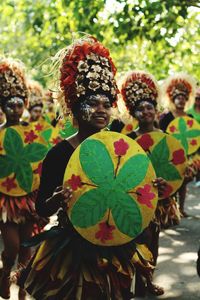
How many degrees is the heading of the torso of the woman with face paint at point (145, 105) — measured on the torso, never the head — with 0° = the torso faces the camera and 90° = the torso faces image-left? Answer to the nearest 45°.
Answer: approximately 315°

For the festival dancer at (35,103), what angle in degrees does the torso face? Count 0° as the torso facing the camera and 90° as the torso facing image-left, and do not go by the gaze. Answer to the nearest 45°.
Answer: approximately 0°

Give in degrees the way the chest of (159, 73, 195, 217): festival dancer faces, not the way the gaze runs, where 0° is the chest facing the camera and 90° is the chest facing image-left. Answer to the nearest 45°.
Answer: approximately 0°

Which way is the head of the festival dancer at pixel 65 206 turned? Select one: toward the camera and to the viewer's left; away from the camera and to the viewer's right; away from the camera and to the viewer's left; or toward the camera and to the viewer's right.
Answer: toward the camera and to the viewer's right

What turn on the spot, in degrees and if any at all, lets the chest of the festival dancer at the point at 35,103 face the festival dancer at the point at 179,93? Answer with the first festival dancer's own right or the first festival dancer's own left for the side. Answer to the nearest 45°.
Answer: approximately 45° to the first festival dancer's own left

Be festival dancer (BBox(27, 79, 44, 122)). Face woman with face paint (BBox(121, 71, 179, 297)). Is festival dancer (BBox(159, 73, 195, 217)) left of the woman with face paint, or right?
left

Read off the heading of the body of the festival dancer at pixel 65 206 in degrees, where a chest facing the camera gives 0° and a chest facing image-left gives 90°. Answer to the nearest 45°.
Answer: approximately 315°

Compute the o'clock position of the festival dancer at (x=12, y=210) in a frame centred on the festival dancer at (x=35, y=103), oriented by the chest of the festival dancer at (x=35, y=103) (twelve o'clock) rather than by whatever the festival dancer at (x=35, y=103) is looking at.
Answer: the festival dancer at (x=12, y=210) is roughly at 12 o'clock from the festival dancer at (x=35, y=103).
